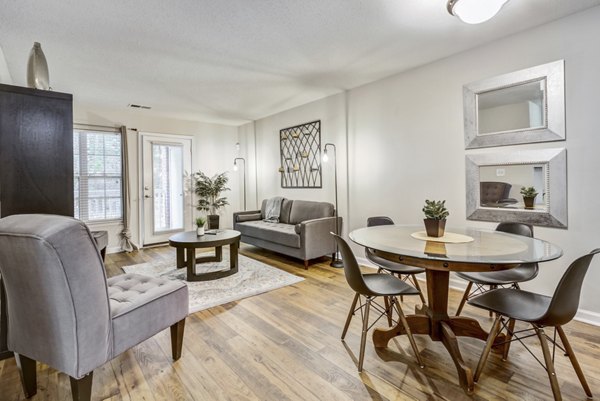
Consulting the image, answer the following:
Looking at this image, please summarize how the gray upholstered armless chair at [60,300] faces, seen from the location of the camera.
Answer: facing away from the viewer and to the right of the viewer

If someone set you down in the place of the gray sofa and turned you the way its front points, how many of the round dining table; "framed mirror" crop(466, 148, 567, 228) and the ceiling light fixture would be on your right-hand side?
0

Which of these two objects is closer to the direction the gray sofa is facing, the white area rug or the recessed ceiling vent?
the white area rug

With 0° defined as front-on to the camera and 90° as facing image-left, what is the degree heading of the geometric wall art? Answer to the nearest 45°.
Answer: approximately 45°

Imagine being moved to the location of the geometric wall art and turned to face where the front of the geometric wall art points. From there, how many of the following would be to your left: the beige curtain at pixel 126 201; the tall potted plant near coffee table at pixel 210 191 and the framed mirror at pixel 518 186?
1

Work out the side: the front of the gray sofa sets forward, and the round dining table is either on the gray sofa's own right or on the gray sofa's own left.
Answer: on the gray sofa's own left

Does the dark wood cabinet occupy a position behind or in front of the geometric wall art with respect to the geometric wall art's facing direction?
in front

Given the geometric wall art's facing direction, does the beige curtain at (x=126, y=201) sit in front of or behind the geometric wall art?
in front

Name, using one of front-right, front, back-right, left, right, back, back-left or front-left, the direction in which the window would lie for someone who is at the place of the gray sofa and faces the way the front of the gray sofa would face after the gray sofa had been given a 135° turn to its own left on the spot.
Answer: back

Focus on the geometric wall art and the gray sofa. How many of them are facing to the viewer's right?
0

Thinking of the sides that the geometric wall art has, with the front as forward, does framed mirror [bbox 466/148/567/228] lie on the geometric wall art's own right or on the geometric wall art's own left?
on the geometric wall art's own left

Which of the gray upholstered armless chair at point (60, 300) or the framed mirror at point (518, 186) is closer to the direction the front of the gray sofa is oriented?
the gray upholstered armless chair
